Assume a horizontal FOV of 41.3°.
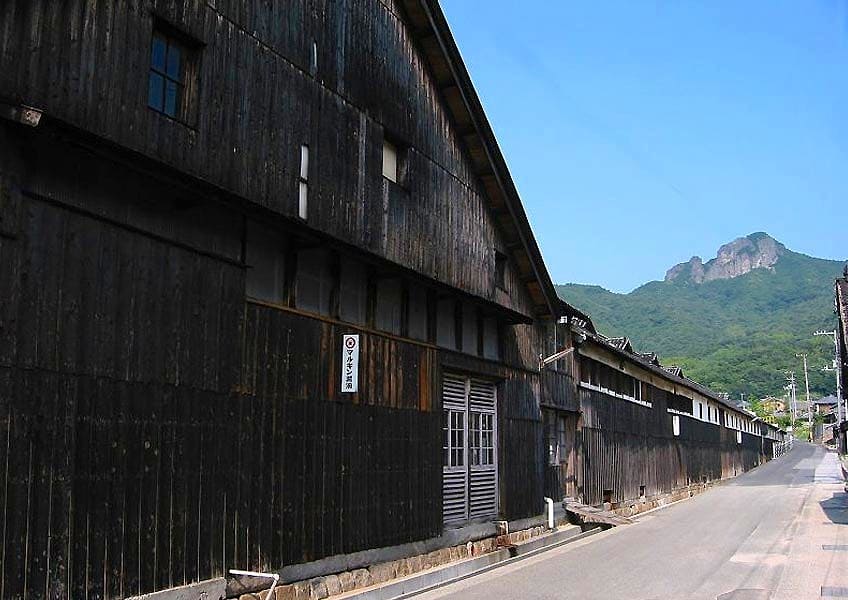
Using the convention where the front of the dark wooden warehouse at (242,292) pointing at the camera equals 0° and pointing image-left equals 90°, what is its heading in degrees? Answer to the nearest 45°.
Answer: approximately 315°
